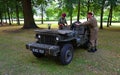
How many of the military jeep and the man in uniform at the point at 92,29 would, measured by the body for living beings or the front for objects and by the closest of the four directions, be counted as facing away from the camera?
0

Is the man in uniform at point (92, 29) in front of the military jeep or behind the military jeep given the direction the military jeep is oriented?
behind
